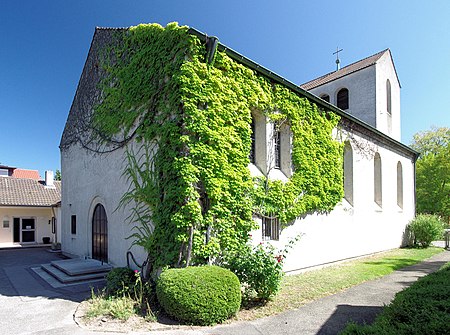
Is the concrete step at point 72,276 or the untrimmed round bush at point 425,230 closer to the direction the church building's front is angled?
the concrete step

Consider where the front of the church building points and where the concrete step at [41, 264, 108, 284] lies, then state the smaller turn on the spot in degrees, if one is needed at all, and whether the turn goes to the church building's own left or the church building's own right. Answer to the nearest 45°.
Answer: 0° — it already faces it

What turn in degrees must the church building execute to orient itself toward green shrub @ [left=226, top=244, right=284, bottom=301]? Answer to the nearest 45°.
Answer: approximately 45° to its left

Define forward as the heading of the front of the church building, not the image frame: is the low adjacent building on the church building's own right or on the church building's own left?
on the church building's own right

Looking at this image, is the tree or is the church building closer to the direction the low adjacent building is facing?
the church building

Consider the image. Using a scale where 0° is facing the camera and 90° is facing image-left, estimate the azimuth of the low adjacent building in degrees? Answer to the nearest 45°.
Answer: approximately 0°

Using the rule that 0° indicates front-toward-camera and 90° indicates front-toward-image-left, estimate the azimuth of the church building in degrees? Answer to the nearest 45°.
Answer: approximately 45°
